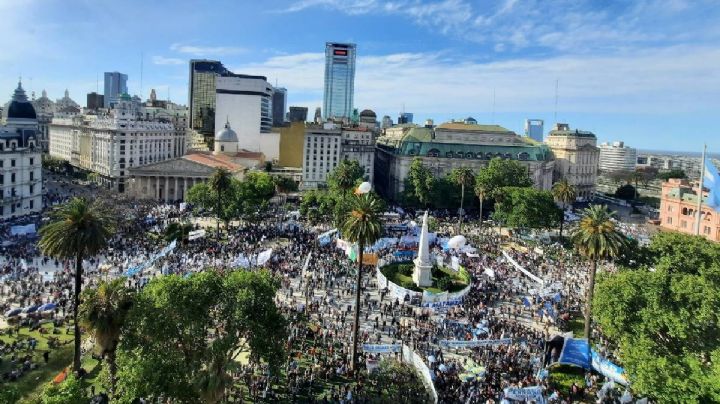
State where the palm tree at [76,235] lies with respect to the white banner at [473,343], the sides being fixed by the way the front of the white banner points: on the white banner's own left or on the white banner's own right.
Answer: on the white banner's own right

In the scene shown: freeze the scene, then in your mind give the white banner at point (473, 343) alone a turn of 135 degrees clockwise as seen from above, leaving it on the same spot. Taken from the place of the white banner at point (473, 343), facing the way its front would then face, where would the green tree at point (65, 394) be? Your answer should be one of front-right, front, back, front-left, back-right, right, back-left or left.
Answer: left

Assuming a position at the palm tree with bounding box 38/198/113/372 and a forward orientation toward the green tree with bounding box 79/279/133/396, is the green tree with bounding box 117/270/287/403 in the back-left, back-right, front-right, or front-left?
front-left

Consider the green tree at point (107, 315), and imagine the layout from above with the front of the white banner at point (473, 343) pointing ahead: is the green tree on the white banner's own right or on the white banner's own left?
on the white banner's own right

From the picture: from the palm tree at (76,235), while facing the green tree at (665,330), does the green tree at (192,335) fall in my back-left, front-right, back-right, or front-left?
front-right

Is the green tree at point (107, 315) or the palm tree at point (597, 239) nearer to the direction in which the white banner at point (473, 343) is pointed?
the green tree

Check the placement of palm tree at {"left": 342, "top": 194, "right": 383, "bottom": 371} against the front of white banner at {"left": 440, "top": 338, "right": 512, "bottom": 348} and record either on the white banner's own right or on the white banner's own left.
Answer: on the white banner's own right

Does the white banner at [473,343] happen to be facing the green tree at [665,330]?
no

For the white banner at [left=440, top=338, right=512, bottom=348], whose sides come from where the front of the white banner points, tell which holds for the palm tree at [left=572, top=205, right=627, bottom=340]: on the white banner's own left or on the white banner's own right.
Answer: on the white banner's own left

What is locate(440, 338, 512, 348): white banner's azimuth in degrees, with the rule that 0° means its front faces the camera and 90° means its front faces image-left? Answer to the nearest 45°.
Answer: approximately 0°

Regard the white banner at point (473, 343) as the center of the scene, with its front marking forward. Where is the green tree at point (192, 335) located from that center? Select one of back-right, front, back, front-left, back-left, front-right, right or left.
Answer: front-right
